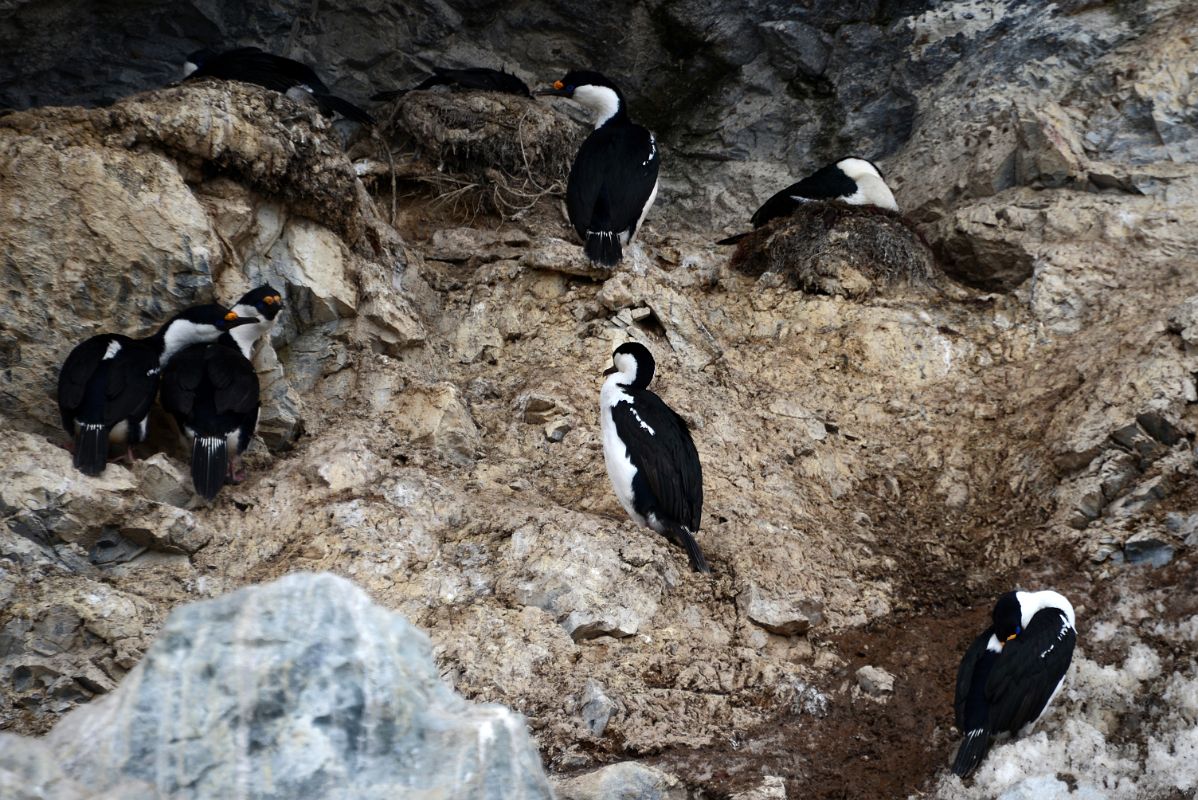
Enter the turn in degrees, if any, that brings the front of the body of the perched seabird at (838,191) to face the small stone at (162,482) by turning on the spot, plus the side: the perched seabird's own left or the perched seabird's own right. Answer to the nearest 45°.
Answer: approximately 135° to the perched seabird's own right

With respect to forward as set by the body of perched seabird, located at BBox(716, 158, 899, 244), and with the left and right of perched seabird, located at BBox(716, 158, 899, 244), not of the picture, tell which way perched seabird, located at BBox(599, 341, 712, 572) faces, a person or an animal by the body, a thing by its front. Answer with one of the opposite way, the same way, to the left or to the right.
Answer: the opposite way

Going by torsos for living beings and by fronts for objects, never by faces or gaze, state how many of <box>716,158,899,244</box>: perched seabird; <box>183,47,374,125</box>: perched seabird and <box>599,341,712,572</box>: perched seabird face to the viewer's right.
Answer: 1

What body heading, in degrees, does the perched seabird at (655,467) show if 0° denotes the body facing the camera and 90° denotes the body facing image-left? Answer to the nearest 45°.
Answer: approximately 90°

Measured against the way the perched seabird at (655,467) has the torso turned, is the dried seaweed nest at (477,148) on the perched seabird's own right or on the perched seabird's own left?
on the perched seabird's own right

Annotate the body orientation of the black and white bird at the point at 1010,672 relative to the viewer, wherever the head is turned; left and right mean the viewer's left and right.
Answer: facing away from the viewer and to the right of the viewer

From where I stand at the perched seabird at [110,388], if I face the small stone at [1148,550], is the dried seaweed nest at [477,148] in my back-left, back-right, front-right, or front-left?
front-left

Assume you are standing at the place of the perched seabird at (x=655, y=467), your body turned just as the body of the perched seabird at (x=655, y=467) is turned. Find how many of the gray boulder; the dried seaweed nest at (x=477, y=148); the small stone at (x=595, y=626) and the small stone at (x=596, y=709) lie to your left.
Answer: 3

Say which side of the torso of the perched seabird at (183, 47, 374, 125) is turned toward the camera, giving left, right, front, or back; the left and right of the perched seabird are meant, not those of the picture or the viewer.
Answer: left

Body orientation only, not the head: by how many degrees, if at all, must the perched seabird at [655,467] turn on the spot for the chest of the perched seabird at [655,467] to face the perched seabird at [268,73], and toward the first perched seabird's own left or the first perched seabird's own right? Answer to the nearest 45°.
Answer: approximately 45° to the first perched seabird's own right

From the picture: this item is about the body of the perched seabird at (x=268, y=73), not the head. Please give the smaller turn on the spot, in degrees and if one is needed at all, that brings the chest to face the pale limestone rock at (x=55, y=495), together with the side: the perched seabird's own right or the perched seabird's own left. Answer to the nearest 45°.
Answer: approximately 90° to the perched seabird's own left

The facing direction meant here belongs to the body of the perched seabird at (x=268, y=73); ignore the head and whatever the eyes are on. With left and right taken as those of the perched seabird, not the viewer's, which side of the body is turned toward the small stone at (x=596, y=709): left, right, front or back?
left

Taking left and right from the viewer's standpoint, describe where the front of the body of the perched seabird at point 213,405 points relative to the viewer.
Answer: facing away from the viewer and to the right of the viewer

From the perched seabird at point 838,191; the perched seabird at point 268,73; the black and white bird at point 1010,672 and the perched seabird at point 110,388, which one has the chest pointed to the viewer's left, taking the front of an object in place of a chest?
the perched seabird at point 268,73

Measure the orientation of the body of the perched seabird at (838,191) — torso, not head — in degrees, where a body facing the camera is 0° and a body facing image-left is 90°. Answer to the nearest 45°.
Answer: approximately 270°
